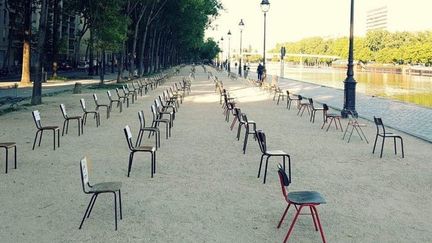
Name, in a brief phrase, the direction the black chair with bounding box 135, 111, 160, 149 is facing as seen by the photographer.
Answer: facing to the right of the viewer

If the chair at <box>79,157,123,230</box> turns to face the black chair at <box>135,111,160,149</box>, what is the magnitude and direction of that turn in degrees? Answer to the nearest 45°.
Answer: approximately 90° to its left

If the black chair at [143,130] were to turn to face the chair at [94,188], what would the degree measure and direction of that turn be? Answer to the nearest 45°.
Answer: approximately 90° to its right

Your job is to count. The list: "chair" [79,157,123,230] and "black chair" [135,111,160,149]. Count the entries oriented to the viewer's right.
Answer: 2

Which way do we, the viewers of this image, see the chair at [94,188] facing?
facing to the right of the viewer
